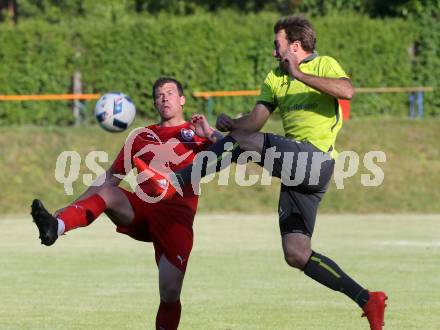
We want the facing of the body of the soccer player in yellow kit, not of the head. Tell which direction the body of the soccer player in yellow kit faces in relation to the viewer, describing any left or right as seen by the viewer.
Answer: facing the viewer and to the left of the viewer

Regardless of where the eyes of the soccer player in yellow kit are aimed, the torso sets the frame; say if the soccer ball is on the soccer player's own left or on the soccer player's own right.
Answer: on the soccer player's own right

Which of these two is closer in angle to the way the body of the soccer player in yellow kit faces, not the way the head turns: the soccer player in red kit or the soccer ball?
the soccer player in red kit

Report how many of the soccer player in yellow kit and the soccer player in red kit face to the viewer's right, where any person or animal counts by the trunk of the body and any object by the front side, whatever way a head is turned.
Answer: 0

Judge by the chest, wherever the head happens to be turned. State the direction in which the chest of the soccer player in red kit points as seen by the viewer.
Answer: toward the camera

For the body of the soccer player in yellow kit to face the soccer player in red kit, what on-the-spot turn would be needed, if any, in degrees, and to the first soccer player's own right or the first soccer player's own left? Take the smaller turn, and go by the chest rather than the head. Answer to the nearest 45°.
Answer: approximately 45° to the first soccer player's own right

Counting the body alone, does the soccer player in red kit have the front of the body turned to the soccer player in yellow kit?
no

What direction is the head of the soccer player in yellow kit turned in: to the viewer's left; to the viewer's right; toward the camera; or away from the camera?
to the viewer's left
